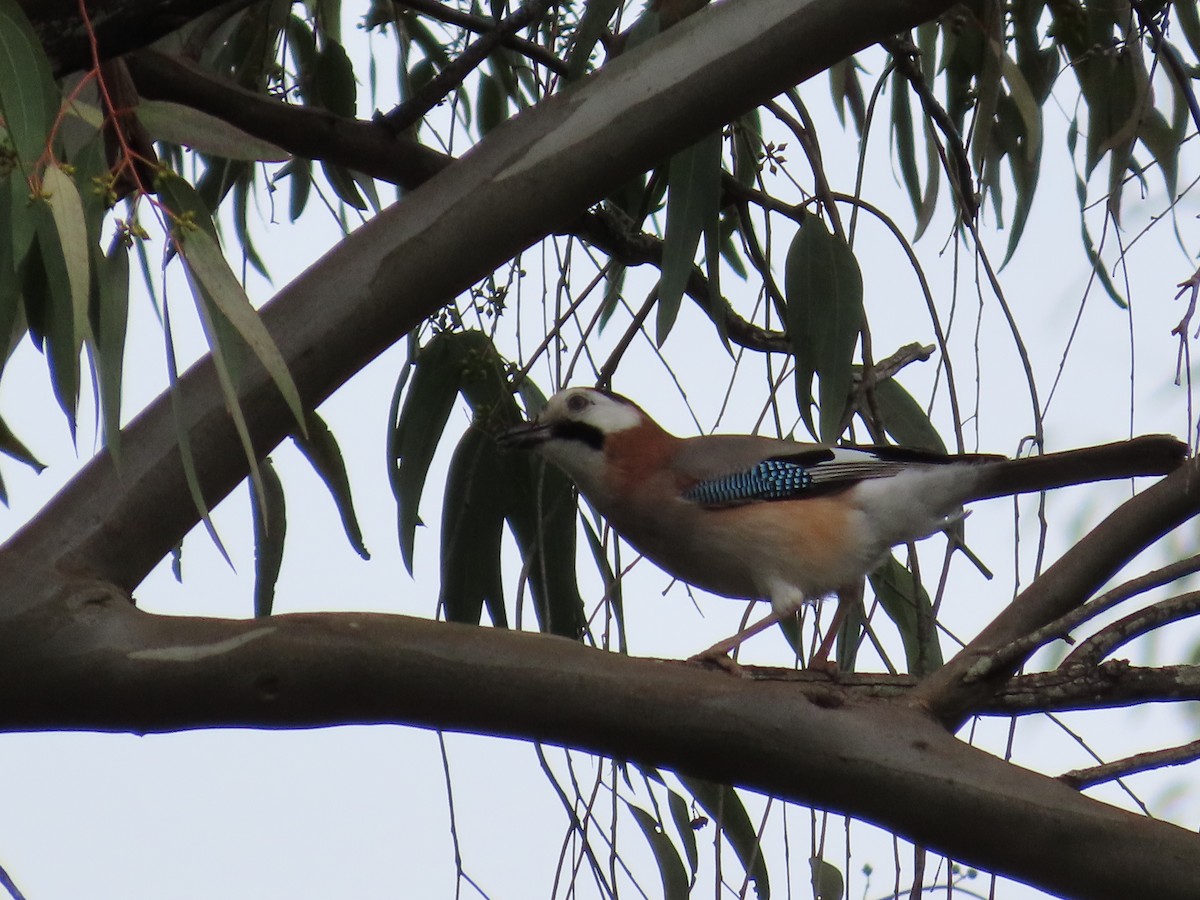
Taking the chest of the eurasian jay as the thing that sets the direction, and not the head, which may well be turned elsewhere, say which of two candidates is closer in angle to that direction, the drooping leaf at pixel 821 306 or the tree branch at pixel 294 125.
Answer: the tree branch

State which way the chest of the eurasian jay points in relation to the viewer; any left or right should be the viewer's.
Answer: facing to the left of the viewer

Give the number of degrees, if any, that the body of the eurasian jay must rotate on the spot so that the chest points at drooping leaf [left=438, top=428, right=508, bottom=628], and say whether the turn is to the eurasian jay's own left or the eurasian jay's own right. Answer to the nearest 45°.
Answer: approximately 45° to the eurasian jay's own left
